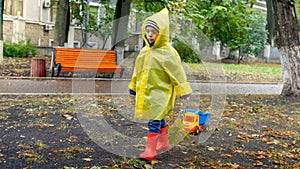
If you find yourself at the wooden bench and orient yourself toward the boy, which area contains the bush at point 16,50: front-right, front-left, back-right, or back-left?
back-right

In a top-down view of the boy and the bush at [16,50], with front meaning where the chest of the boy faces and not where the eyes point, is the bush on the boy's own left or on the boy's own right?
on the boy's own right

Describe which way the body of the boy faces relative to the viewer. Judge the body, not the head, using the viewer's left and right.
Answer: facing the viewer and to the left of the viewer

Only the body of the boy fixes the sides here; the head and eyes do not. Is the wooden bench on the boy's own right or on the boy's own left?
on the boy's own right

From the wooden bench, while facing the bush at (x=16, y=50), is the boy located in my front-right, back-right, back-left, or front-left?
back-left
